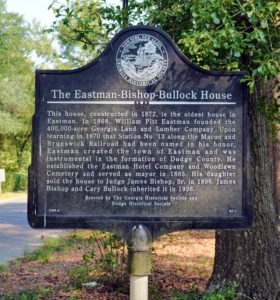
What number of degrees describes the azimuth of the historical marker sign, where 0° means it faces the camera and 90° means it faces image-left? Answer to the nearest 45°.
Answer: approximately 0°
